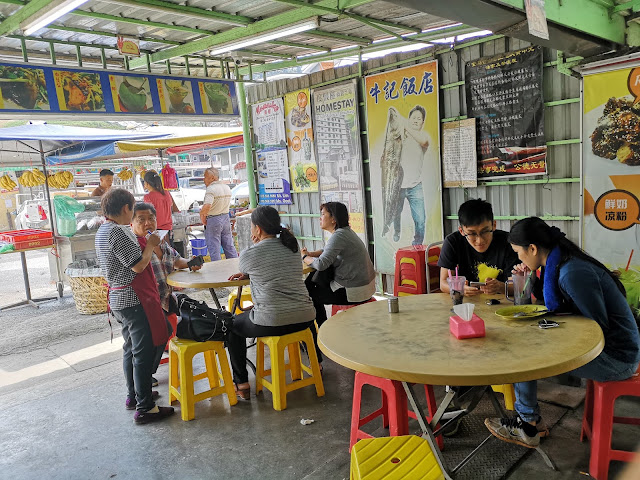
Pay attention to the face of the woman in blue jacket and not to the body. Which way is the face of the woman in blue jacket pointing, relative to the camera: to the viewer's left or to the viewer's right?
to the viewer's left

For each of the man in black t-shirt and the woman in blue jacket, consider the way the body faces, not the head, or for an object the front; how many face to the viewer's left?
1

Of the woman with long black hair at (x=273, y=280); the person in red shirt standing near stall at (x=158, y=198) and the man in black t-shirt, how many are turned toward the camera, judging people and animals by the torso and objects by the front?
1

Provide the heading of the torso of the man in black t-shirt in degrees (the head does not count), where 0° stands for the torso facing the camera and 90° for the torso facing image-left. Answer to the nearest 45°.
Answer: approximately 0°

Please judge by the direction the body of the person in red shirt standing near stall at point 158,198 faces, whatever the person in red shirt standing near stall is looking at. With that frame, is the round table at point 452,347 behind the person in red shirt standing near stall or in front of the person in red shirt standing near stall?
behind

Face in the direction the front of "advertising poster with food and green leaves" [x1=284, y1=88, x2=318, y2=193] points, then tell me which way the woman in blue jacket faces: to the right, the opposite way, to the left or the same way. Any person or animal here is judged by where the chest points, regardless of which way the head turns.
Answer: to the right

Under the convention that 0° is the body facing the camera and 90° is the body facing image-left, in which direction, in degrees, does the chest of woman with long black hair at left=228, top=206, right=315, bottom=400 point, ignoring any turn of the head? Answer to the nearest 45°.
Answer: approximately 135°

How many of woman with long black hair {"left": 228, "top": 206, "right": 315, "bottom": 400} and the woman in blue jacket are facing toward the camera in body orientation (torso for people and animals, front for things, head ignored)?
0

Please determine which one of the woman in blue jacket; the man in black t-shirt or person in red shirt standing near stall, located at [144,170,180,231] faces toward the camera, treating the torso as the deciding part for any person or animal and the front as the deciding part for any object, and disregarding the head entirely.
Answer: the man in black t-shirt

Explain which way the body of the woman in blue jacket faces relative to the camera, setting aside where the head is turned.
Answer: to the viewer's left

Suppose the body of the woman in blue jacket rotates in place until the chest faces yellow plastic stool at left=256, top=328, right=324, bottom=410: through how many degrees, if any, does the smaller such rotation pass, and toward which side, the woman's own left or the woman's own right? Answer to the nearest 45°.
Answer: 0° — they already face it

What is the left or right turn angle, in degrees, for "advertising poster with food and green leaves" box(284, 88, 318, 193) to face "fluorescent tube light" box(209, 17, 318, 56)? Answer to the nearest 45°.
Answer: approximately 45° to its left

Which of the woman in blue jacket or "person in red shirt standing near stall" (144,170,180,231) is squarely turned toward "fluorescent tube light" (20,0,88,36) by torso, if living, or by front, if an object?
the woman in blue jacket

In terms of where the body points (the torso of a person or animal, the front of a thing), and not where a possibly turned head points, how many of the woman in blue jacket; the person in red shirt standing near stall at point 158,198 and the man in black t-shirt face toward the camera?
1

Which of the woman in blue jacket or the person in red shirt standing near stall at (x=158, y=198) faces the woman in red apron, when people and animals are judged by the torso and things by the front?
the woman in blue jacket
